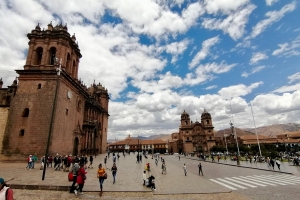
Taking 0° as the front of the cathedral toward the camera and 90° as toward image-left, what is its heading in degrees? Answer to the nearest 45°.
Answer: approximately 315°
